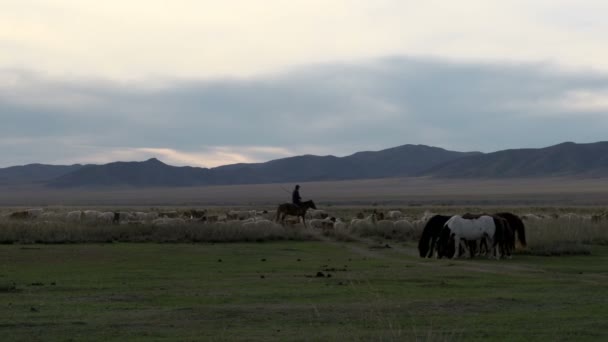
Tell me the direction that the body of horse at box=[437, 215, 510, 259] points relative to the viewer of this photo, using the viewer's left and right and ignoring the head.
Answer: facing to the left of the viewer

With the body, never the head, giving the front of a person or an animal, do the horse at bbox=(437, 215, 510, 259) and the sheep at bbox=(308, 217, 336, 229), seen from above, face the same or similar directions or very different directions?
very different directions

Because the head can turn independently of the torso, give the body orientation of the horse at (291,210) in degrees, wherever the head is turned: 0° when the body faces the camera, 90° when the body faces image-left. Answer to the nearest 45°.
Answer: approximately 270°

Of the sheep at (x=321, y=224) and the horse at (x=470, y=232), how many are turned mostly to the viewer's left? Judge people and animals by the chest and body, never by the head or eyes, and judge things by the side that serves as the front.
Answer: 1

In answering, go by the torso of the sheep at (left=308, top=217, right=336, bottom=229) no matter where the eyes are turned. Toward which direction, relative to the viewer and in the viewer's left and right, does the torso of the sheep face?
facing to the right of the viewer

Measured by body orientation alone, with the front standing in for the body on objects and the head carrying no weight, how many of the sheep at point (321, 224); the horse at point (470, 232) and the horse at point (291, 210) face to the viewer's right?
2

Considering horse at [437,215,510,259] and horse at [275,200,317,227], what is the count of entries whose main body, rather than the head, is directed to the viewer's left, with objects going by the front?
1

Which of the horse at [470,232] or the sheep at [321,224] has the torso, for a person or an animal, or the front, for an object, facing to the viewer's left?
the horse

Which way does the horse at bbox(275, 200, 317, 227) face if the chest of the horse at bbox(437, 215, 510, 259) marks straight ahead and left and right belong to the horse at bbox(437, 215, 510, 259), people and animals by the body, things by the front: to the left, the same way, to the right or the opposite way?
the opposite way

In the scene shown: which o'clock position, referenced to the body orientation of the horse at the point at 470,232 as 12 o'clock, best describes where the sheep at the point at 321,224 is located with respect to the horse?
The sheep is roughly at 2 o'clock from the horse.

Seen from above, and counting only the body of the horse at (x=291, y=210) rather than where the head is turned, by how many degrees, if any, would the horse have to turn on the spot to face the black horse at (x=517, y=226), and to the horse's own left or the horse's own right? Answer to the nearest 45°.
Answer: approximately 45° to the horse's own right
